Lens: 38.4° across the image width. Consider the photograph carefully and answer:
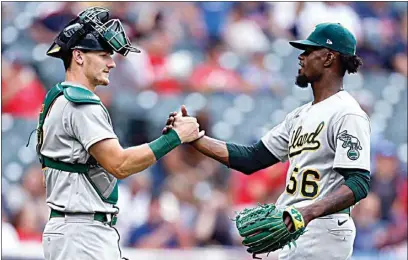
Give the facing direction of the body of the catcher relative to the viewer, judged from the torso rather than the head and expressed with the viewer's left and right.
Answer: facing to the right of the viewer

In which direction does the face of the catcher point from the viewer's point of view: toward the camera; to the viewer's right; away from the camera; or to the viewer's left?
to the viewer's right
